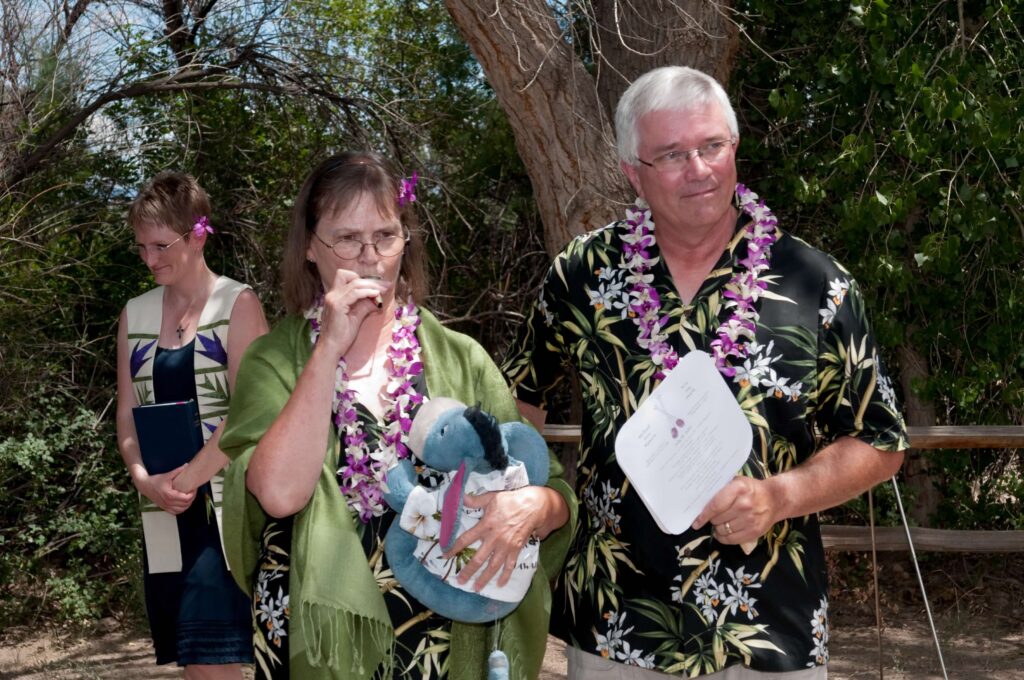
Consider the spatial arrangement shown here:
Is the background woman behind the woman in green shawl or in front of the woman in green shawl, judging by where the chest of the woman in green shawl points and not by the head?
behind

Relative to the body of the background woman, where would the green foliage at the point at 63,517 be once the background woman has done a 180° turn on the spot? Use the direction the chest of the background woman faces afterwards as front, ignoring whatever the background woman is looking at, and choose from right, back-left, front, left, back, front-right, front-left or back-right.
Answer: front-left

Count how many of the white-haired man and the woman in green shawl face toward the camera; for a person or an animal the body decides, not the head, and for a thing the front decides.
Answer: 2

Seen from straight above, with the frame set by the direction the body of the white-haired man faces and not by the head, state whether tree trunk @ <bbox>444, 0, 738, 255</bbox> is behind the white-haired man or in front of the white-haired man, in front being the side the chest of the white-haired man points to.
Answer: behind

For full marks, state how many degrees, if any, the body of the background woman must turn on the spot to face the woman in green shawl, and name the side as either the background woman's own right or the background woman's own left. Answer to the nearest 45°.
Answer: approximately 45° to the background woman's own left

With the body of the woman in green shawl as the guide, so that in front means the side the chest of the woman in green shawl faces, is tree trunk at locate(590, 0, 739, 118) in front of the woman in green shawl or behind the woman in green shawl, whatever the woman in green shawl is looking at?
behind

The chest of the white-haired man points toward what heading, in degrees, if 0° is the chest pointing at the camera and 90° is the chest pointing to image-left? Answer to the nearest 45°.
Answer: approximately 0°

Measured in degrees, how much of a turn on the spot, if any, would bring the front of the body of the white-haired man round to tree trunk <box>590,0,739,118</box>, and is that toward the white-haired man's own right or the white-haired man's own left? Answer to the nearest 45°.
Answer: approximately 180°

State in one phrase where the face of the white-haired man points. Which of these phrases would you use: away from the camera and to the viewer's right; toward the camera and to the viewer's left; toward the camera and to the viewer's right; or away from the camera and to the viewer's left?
toward the camera and to the viewer's right
